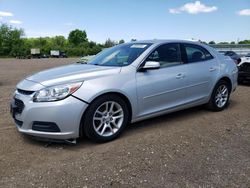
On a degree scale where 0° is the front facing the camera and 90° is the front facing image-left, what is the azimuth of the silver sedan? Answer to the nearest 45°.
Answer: approximately 45°
